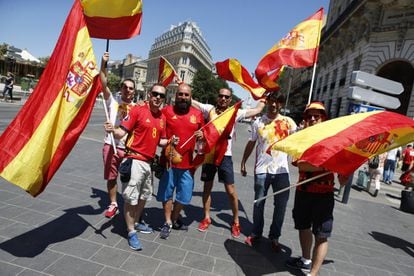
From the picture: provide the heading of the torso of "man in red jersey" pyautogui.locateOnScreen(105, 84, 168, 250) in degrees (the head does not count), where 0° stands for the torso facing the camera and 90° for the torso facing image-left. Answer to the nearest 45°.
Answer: approximately 315°

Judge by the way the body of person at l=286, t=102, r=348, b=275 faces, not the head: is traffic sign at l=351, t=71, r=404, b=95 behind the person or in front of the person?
behind

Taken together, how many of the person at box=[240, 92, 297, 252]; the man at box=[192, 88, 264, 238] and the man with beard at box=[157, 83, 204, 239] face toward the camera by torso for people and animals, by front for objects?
3

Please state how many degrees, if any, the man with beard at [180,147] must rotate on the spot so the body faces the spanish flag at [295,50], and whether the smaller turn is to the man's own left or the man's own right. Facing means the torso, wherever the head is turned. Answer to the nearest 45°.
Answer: approximately 135° to the man's own left

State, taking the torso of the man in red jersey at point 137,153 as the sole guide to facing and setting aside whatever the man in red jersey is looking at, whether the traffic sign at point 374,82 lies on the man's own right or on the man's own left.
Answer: on the man's own left

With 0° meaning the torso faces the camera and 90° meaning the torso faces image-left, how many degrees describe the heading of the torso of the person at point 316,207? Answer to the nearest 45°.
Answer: approximately 45°

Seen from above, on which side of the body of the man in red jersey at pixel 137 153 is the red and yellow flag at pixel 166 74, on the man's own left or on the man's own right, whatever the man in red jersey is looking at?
on the man's own left

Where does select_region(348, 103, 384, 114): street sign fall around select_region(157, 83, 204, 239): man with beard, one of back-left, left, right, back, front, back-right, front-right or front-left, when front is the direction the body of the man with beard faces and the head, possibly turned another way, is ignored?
back-left
